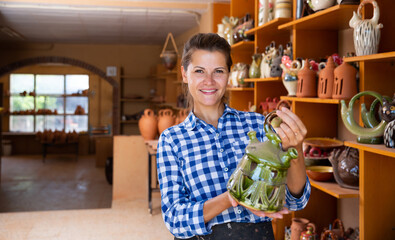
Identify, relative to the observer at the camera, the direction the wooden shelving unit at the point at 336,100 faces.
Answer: facing the viewer and to the left of the viewer

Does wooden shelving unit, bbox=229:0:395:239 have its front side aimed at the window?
no

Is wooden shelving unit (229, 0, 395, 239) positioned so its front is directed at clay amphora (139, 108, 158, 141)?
no

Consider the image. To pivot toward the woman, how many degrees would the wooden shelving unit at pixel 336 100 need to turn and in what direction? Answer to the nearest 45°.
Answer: approximately 45° to its left

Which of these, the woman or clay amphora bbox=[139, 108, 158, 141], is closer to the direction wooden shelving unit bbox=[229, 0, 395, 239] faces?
the woman

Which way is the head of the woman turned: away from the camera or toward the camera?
toward the camera
